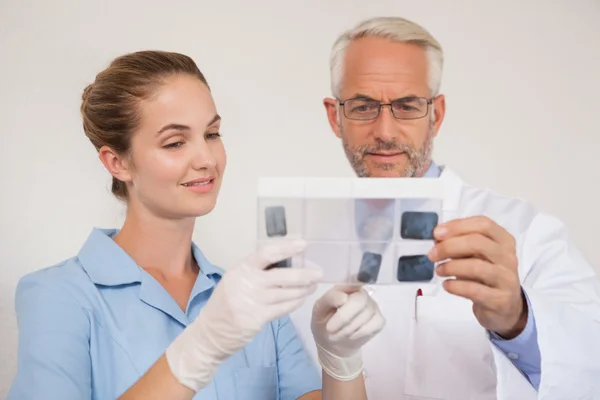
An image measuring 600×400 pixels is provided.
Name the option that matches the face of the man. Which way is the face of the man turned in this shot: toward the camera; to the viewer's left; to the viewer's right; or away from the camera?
toward the camera

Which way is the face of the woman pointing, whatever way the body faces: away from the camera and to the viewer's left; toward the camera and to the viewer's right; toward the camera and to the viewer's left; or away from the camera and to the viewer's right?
toward the camera and to the viewer's right

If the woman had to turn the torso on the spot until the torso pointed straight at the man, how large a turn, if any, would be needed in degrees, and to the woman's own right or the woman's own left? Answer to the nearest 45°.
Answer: approximately 45° to the woman's own left

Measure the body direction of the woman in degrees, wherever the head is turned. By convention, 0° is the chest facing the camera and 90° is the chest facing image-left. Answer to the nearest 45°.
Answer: approximately 315°
